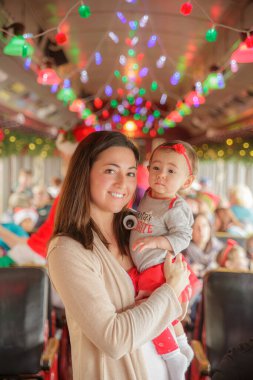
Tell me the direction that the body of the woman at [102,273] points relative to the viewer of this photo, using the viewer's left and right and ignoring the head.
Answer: facing the viewer and to the right of the viewer

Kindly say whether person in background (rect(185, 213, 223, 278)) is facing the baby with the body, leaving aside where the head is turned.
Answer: yes

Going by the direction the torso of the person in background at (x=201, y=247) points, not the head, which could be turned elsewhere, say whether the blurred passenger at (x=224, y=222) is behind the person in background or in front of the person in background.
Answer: behind

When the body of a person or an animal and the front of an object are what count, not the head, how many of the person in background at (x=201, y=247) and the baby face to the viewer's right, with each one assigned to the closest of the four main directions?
0

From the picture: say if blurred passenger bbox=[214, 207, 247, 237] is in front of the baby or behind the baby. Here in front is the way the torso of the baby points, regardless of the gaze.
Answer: behind

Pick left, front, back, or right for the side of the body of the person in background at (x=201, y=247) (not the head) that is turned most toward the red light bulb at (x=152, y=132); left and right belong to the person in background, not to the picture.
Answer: back

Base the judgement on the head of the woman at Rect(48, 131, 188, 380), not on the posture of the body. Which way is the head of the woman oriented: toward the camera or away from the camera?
toward the camera

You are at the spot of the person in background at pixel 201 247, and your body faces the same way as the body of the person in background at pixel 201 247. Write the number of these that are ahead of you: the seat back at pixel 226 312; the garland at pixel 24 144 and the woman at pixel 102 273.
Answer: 2

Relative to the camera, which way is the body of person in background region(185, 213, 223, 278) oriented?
toward the camera

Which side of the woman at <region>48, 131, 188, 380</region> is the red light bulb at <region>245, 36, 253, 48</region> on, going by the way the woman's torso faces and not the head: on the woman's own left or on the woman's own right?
on the woman's own left
